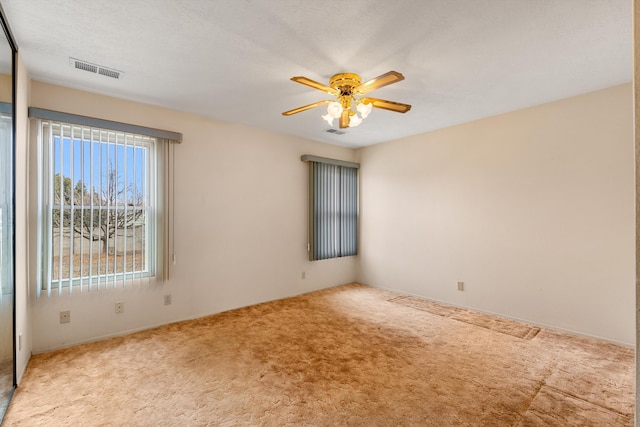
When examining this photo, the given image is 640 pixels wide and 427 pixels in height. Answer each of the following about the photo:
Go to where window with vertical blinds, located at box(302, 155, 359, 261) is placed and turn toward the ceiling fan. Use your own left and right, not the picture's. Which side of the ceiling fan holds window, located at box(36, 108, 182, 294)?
right

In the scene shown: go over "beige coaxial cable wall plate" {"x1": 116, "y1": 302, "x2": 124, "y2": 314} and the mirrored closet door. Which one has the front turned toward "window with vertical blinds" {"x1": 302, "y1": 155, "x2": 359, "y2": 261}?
the mirrored closet door

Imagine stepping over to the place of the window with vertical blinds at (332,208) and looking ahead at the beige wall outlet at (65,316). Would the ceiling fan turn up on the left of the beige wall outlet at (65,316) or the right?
left

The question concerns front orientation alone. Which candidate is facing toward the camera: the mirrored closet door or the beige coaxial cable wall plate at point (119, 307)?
the beige coaxial cable wall plate

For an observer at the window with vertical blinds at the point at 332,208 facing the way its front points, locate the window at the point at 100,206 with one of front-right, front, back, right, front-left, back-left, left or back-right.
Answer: right

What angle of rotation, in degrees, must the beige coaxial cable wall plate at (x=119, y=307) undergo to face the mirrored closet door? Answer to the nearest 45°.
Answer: approximately 45° to its right

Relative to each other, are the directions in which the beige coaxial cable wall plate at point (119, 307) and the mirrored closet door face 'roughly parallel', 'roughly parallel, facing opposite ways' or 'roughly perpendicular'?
roughly perpendicular

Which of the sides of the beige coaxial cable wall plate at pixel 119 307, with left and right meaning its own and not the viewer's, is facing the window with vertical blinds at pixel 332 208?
left

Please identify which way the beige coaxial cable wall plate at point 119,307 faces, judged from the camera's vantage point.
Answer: facing the viewer

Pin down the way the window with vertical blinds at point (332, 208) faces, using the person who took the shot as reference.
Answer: facing the viewer and to the right of the viewer

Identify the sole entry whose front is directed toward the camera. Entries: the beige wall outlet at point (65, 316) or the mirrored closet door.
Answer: the beige wall outlet

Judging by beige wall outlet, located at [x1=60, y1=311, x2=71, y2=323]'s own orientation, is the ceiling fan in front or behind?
in front
